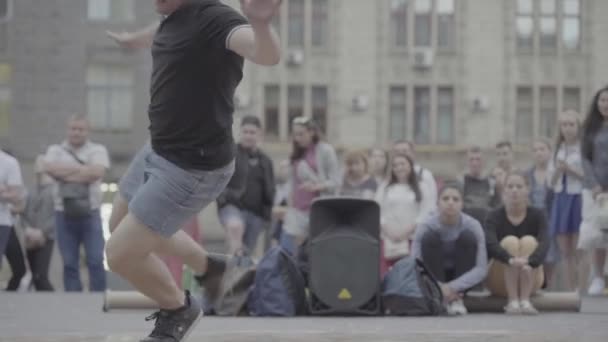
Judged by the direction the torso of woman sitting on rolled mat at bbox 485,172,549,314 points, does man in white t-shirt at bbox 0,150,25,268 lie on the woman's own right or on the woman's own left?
on the woman's own right

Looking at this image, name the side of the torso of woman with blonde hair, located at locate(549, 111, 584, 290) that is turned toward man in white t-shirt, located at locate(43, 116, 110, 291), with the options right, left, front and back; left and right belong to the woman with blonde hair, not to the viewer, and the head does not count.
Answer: right

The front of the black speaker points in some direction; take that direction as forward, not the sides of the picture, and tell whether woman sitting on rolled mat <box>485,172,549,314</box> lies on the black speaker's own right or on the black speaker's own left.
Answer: on the black speaker's own left
